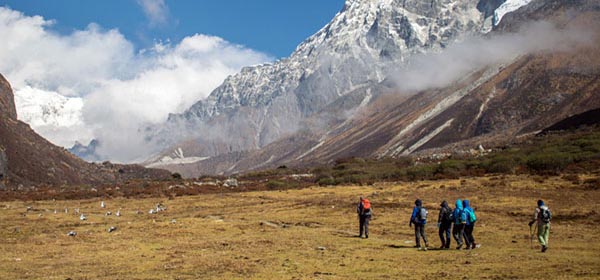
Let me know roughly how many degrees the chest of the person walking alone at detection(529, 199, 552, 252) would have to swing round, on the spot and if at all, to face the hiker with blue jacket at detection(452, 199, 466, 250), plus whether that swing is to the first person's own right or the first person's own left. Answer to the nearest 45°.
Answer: approximately 45° to the first person's own left

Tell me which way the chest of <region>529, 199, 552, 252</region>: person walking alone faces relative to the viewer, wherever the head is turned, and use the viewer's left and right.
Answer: facing away from the viewer and to the left of the viewer

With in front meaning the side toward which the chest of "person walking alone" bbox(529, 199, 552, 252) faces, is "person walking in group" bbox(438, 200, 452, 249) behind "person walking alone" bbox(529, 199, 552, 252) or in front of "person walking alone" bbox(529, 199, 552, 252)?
in front
